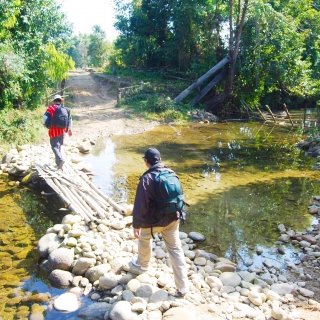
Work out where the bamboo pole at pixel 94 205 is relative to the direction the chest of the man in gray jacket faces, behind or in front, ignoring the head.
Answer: in front

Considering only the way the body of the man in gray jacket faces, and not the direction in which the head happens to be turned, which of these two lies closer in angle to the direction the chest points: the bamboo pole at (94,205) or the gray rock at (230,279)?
the bamboo pole

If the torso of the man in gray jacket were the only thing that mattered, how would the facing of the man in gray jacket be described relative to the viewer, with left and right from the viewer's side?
facing away from the viewer and to the left of the viewer

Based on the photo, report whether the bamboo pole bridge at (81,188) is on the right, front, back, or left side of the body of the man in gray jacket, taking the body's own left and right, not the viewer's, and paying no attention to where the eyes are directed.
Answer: front

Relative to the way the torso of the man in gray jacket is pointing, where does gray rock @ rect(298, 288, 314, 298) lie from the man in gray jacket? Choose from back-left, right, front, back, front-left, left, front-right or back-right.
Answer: back-right

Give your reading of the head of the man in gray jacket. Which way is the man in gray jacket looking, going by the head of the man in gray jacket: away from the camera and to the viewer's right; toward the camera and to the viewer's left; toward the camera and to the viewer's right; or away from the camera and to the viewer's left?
away from the camera and to the viewer's left

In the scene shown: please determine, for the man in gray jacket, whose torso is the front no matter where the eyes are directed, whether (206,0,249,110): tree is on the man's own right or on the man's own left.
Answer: on the man's own right

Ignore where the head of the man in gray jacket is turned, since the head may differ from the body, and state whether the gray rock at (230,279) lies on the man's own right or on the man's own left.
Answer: on the man's own right

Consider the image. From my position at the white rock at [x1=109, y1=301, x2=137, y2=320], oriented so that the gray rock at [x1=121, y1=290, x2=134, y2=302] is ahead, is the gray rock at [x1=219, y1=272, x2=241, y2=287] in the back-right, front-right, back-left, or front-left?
front-right

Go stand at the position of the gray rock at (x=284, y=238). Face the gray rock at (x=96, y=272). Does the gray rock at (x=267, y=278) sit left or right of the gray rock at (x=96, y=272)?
left

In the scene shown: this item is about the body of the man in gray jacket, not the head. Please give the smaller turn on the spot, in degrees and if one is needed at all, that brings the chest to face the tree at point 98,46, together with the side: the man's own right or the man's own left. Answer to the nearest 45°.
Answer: approximately 45° to the man's own right

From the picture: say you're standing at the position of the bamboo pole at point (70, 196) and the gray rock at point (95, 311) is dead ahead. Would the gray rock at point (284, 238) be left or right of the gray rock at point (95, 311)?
left

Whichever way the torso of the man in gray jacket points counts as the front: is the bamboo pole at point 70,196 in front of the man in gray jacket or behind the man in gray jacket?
in front

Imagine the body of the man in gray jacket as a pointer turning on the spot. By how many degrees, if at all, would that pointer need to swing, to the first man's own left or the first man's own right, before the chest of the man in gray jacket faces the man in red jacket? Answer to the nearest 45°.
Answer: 0° — they already face them

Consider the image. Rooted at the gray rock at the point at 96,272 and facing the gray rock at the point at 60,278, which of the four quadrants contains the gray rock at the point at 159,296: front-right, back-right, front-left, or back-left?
back-left

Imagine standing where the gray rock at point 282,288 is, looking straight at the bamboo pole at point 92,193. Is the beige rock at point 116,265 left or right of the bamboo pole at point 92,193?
left
